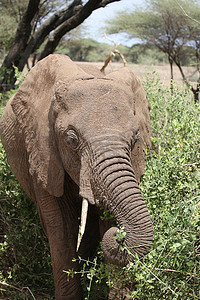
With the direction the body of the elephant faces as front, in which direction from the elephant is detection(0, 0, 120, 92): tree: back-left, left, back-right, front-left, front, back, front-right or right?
back-left

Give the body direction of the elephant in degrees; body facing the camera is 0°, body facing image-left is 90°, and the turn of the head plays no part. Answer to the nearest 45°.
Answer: approximately 315°

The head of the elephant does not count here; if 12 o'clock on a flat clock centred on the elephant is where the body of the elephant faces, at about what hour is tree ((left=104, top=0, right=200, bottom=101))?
The tree is roughly at 8 o'clock from the elephant.
